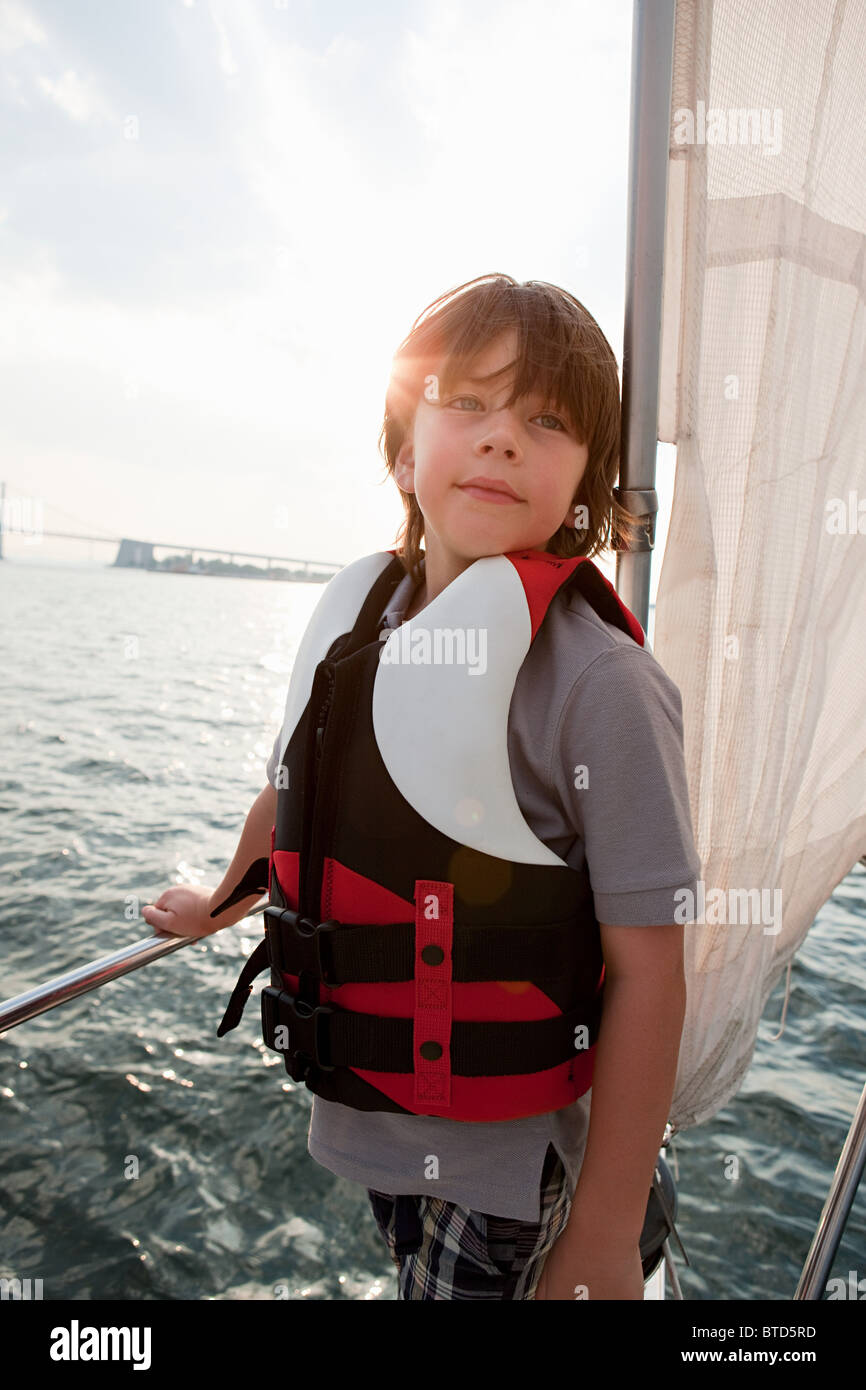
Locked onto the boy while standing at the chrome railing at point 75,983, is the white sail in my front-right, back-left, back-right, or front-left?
front-left

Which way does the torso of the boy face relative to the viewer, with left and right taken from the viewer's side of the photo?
facing the viewer and to the left of the viewer
